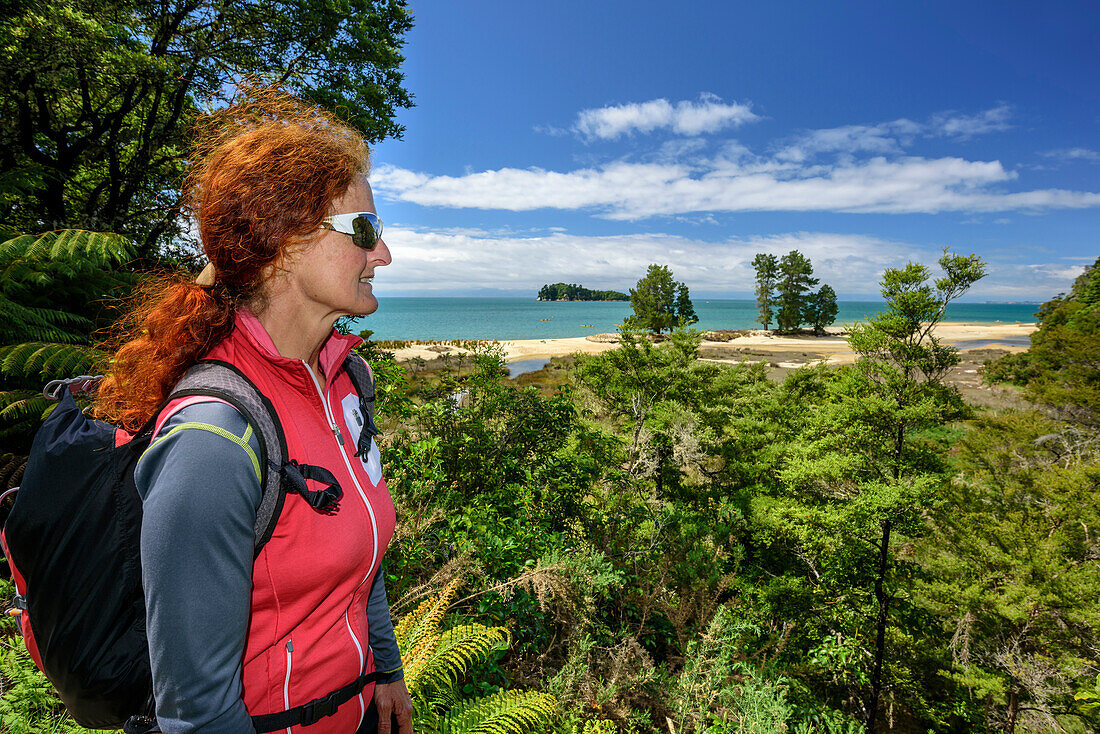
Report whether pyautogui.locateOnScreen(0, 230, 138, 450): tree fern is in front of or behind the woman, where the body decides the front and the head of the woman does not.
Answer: behind

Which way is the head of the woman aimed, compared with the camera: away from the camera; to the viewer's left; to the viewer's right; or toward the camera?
to the viewer's right

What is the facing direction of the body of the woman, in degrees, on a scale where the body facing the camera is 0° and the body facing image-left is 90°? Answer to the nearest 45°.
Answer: approximately 315°
